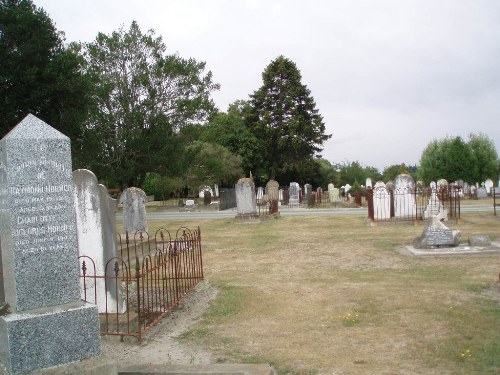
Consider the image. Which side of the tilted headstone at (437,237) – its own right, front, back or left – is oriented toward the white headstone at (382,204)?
back

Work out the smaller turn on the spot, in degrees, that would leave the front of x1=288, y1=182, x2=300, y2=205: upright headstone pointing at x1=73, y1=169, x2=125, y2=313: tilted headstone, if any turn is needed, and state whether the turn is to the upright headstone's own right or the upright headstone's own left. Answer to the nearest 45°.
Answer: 0° — it already faces it

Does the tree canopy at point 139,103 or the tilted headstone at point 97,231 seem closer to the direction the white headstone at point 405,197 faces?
the tilted headstone

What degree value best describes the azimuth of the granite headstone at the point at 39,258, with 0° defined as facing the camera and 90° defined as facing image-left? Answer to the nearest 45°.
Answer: approximately 0°

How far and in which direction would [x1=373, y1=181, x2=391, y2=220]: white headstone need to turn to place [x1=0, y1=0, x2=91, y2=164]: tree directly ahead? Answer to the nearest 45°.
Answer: approximately 90° to its right

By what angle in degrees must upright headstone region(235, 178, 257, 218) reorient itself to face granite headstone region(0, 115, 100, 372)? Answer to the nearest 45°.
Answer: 0° — it already faces it

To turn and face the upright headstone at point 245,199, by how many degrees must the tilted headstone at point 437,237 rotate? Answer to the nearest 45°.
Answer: approximately 135° to its right

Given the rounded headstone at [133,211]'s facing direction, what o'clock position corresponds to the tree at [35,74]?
The tree is roughly at 5 o'clock from the rounded headstone.

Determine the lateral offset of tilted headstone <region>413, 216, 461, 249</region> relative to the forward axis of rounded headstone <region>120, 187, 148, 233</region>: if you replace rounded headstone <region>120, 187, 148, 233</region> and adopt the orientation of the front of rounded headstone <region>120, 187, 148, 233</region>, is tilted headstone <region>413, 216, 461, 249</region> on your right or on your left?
on your left

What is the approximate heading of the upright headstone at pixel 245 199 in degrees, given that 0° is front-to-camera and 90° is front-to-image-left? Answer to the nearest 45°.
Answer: approximately 0°
